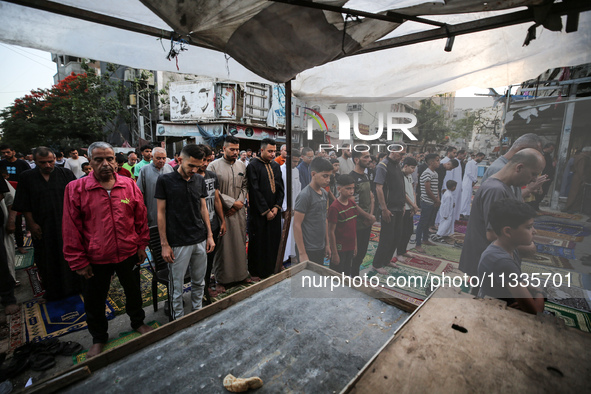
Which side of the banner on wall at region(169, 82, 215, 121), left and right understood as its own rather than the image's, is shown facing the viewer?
front

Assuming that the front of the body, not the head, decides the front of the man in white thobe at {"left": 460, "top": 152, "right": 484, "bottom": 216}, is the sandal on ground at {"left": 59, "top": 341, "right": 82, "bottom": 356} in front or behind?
behind

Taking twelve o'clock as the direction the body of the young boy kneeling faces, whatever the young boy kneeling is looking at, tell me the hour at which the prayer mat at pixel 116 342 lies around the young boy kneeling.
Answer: The prayer mat is roughly at 5 o'clock from the young boy kneeling.

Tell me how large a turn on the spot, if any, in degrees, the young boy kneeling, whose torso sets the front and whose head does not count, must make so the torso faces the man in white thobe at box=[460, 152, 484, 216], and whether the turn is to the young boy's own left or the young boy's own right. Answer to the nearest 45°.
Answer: approximately 135° to the young boy's own left

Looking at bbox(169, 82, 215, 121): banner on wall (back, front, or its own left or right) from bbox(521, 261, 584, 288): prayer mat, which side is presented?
front

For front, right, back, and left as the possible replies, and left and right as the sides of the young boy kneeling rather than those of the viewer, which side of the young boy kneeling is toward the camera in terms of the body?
right

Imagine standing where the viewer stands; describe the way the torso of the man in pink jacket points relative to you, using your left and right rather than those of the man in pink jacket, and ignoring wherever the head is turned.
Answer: facing the viewer

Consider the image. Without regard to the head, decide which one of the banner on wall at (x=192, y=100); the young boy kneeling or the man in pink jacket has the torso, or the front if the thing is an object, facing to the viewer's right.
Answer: the young boy kneeling

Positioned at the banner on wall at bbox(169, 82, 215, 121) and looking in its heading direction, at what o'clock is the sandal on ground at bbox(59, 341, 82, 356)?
The sandal on ground is roughly at 12 o'clock from the banner on wall.
